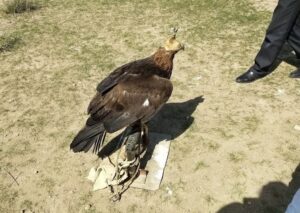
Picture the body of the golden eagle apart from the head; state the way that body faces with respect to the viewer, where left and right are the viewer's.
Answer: facing away from the viewer and to the right of the viewer
